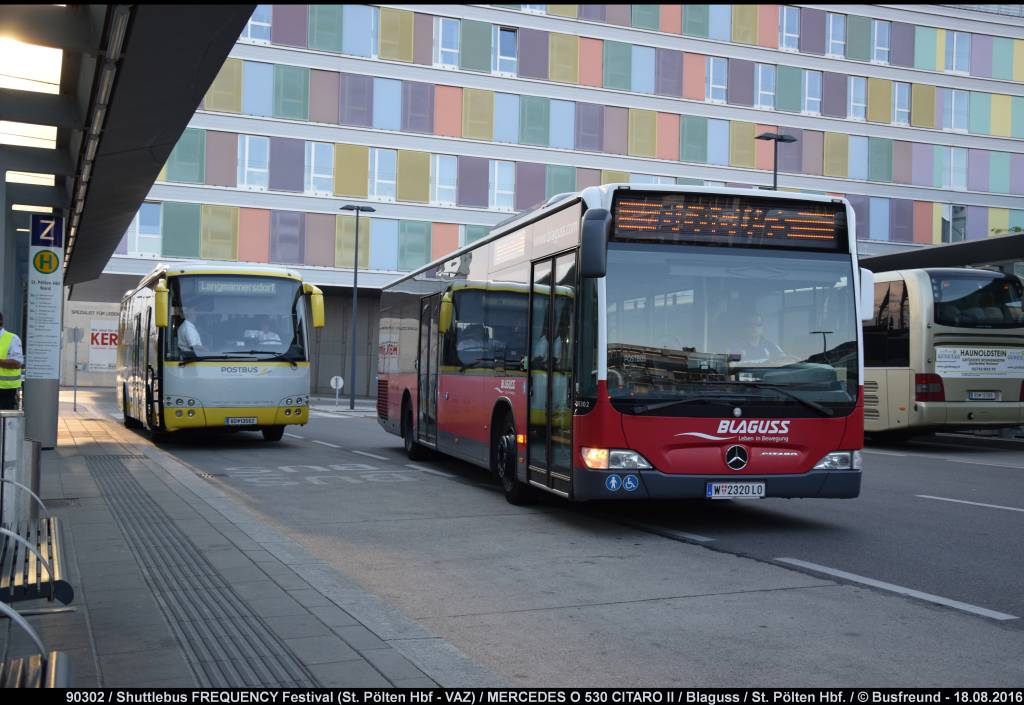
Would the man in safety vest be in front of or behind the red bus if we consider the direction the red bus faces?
behind

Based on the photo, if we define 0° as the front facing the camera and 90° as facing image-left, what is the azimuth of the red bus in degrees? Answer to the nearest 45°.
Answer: approximately 315°
